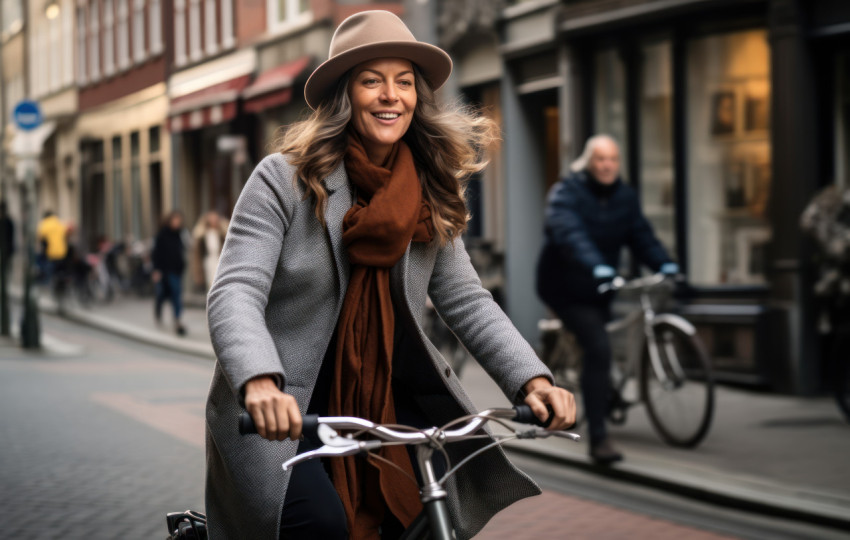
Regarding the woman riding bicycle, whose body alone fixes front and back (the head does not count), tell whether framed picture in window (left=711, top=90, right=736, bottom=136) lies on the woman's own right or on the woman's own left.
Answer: on the woman's own left

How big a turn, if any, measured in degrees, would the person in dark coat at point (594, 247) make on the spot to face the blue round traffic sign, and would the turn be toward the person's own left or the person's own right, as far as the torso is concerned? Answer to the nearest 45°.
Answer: approximately 180°

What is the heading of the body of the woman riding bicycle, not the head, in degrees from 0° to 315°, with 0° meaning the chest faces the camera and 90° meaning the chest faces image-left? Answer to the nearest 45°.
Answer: approximately 315°

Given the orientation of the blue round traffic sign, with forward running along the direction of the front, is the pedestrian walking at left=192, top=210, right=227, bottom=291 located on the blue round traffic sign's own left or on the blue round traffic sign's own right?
on the blue round traffic sign's own left

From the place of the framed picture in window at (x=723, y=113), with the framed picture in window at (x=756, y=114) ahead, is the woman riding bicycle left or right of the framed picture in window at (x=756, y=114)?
right

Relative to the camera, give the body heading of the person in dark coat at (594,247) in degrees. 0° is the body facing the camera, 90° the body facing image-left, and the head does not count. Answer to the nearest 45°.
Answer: approximately 315°
